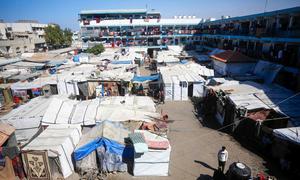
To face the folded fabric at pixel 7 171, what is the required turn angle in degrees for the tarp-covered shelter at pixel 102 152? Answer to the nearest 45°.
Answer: approximately 90° to its right

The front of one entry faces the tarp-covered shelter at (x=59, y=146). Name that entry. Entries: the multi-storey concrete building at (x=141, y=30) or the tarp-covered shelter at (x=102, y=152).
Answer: the multi-storey concrete building

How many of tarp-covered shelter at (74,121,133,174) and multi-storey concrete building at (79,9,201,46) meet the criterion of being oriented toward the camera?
2

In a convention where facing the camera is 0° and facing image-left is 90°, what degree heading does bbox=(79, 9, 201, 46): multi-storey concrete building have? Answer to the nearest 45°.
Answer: approximately 0°

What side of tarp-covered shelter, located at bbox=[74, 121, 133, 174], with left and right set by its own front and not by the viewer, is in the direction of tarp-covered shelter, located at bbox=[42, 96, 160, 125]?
back

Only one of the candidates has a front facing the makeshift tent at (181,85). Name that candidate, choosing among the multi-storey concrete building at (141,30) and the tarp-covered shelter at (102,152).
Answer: the multi-storey concrete building

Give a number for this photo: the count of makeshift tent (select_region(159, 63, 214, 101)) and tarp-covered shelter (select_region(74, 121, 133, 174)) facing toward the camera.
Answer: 2

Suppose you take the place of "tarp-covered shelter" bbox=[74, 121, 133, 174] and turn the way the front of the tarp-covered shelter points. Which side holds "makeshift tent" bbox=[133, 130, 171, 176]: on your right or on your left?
on your left

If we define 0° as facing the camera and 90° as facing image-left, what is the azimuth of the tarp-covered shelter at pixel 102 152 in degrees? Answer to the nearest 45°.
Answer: approximately 0°

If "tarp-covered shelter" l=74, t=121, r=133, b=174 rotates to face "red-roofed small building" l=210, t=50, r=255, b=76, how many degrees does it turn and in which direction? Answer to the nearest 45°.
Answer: approximately 135° to its left
